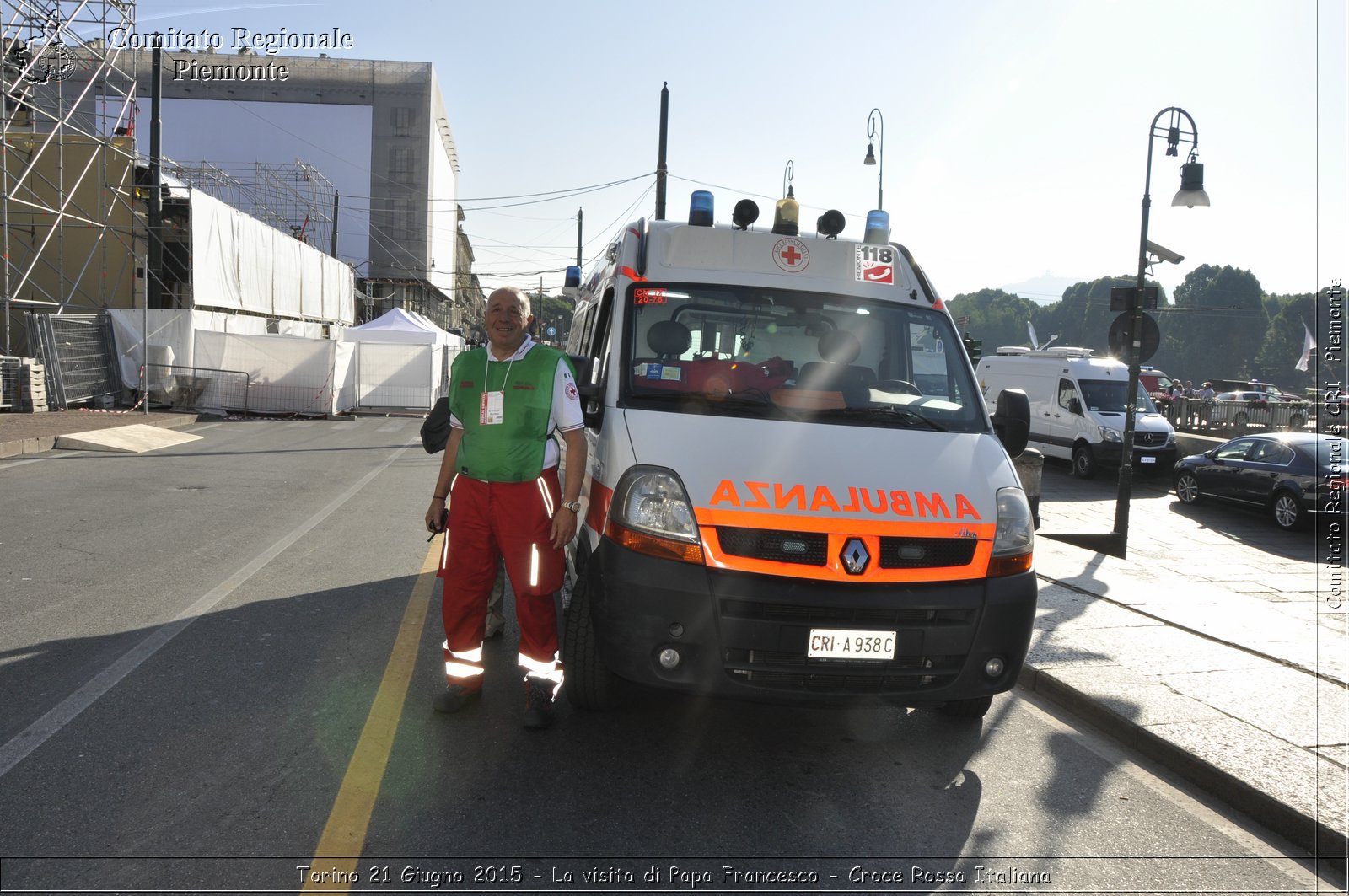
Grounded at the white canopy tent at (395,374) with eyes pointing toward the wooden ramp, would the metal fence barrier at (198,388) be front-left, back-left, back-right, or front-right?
front-right

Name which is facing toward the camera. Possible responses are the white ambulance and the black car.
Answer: the white ambulance

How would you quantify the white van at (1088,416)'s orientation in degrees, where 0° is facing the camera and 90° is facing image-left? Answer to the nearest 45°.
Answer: approximately 315°

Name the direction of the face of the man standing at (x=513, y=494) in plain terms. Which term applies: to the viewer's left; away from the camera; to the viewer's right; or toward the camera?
toward the camera

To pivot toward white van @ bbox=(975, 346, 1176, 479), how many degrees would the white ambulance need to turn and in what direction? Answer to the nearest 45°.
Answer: approximately 180°

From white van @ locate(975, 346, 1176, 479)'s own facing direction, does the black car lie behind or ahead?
ahead

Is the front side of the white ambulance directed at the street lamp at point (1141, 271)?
no

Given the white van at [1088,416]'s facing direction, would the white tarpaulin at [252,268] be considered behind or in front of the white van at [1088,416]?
behind

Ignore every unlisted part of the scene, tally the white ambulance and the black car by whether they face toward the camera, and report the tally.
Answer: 1

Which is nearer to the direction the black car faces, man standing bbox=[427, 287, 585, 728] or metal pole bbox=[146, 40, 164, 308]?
the metal pole

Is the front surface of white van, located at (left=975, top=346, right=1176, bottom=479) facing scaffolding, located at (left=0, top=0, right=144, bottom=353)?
no

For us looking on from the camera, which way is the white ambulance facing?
facing the viewer
